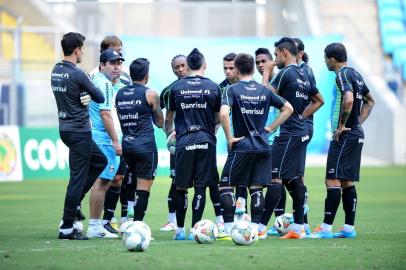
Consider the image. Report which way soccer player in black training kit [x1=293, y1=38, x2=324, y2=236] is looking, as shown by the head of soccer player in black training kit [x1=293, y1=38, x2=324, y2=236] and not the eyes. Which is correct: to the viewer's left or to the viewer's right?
to the viewer's left

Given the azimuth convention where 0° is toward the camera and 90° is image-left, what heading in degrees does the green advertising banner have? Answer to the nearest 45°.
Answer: approximately 0°

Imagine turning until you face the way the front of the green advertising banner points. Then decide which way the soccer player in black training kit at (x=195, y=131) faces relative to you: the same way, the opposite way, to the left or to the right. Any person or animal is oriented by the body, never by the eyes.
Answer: the opposite way

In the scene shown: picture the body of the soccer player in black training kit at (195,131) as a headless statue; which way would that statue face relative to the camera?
away from the camera

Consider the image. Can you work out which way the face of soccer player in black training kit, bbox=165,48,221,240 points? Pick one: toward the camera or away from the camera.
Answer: away from the camera

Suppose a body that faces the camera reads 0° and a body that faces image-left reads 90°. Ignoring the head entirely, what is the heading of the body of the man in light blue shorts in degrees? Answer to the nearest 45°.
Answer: approximately 270°

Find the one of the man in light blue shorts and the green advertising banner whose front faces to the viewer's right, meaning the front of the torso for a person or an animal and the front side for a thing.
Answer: the man in light blue shorts
